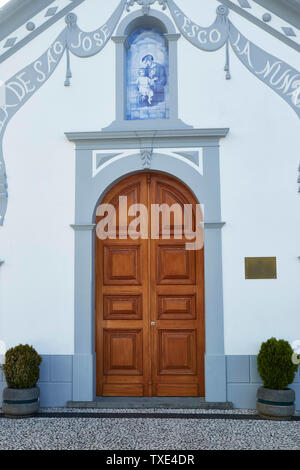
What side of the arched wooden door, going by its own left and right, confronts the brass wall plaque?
left

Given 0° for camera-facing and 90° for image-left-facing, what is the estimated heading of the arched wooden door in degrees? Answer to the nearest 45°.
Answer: approximately 0°

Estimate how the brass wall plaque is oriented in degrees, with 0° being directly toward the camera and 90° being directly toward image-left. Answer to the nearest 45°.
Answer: approximately 0°

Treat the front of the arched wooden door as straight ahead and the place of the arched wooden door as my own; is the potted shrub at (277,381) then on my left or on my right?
on my left

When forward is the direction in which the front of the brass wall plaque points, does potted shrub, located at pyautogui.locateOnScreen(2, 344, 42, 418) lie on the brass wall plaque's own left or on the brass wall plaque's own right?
on the brass wall plaque's own right

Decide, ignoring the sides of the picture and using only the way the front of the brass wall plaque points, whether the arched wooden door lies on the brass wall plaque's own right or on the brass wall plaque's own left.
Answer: on the brass wall plaque's own right

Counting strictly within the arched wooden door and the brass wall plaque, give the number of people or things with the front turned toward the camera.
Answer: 2
